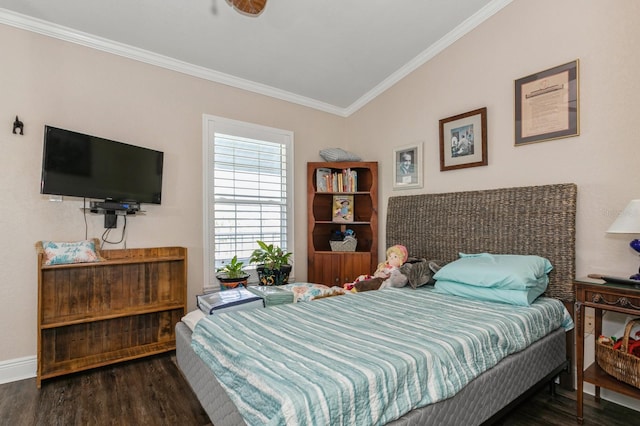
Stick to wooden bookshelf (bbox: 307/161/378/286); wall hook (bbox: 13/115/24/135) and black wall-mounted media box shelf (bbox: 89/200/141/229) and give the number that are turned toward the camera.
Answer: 3

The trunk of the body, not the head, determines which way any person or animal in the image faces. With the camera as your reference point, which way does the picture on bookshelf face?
facing the viewer

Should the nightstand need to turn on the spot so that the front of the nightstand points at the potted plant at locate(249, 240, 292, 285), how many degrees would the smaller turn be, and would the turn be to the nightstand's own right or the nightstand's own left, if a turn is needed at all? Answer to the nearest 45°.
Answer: approximately 45° to the nightstand's own right

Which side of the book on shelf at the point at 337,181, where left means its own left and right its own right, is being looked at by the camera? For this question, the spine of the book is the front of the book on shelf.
front

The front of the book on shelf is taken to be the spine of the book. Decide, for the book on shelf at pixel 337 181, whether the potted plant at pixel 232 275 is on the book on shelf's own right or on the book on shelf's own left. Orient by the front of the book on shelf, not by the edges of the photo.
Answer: on the book on shelf's own right

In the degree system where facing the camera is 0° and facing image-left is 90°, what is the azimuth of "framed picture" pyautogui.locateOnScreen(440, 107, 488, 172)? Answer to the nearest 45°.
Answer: approximately 45°

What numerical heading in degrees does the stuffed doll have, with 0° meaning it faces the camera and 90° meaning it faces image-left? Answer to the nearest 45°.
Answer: approximately 45°

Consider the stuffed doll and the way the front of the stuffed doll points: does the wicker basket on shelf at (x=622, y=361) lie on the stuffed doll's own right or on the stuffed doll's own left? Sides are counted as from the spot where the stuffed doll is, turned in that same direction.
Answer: on the stuffed doll's own left

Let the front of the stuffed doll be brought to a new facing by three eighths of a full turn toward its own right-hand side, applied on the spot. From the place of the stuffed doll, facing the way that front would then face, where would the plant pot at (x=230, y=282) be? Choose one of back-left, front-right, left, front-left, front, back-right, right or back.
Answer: left

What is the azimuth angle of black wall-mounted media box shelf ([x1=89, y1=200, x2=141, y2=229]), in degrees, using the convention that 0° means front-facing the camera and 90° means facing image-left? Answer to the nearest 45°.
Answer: approximately 0°

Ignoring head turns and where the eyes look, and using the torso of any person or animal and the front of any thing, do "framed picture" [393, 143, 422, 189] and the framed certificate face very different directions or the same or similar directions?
same or similar directions

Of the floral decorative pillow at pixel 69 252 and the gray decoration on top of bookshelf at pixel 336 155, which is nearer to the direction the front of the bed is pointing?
the floral decorative pillow

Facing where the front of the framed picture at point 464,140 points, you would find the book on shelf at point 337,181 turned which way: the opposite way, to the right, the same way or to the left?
to the left

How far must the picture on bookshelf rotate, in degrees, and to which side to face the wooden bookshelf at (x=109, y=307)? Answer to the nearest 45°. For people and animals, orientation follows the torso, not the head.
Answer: approximately 45° to its right

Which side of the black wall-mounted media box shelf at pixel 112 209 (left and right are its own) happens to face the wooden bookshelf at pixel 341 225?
left
